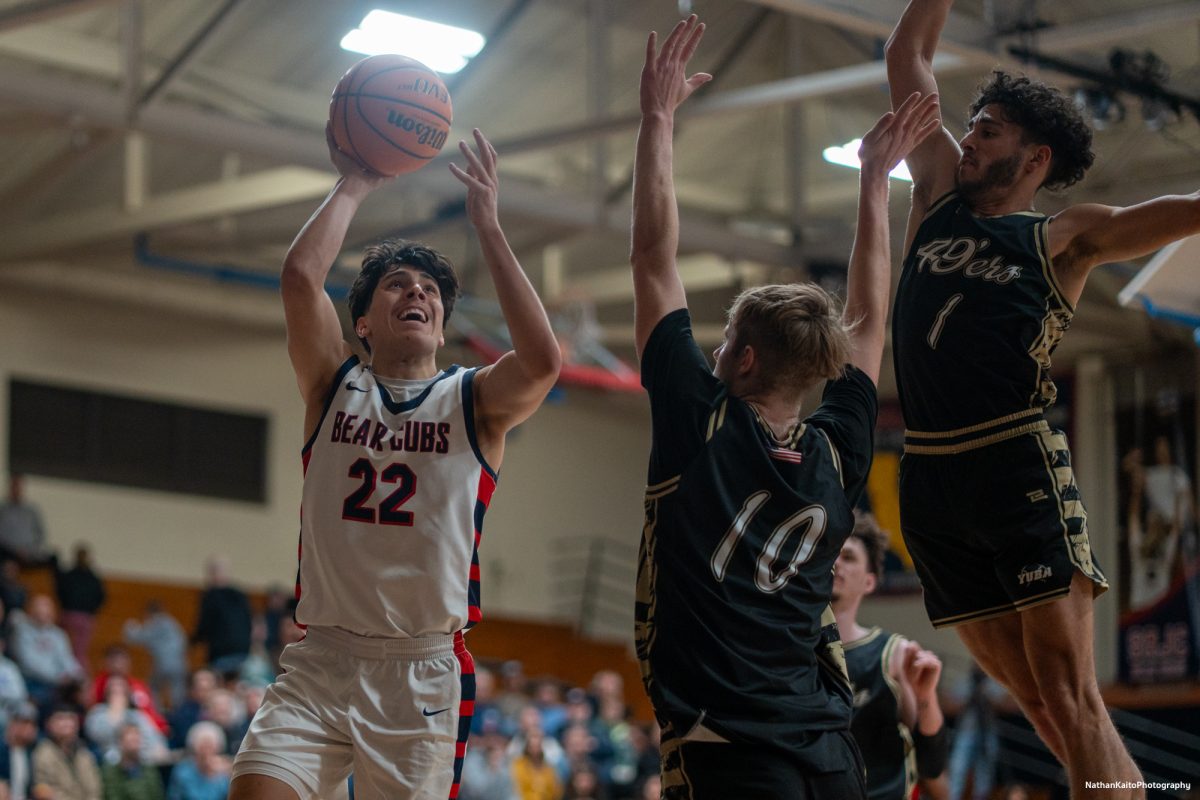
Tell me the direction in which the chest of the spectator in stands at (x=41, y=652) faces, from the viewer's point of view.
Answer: toward the camera

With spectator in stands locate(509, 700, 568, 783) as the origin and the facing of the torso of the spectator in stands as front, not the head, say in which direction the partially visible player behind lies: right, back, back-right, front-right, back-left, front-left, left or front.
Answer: front

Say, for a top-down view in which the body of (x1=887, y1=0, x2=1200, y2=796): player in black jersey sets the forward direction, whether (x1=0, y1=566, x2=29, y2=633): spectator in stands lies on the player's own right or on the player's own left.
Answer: on the player's own right

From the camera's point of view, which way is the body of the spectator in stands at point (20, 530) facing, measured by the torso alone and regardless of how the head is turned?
toward the camera

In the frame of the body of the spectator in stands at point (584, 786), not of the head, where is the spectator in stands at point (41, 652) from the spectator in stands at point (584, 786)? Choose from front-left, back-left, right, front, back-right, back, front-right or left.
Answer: right

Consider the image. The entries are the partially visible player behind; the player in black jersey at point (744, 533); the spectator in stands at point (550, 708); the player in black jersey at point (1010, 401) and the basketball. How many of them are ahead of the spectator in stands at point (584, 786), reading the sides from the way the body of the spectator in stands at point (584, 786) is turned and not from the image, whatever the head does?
4

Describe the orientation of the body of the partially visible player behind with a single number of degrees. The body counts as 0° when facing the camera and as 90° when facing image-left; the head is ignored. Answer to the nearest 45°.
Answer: approximately 45°

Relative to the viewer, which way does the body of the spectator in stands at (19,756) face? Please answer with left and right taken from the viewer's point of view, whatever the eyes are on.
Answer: facing the viewer

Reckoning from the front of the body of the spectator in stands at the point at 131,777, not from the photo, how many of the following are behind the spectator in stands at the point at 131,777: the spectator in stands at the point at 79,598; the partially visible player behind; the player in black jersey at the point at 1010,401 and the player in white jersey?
1

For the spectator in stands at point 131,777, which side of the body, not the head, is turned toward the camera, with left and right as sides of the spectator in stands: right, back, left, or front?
front

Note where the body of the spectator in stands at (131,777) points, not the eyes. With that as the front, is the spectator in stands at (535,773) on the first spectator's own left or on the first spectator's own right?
on the first spectator's own left
